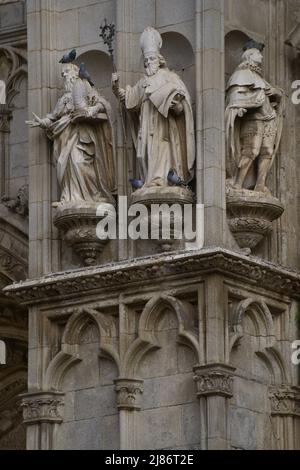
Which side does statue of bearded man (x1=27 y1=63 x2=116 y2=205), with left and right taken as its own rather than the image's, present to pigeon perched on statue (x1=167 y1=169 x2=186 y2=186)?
left

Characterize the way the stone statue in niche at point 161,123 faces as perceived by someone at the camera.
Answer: facing the viewer and to the left of the viewer

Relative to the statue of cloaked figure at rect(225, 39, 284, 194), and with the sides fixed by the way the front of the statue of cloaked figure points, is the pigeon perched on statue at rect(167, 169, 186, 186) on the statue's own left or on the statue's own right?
on the statue's own right

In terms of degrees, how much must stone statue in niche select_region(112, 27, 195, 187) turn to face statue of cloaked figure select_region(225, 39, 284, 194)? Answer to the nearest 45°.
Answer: approximately 135° to its left
